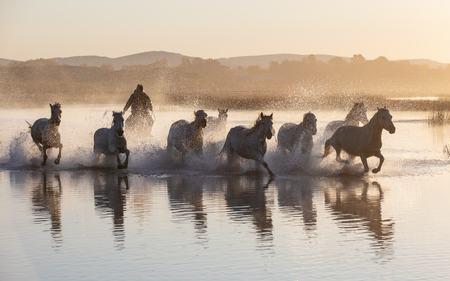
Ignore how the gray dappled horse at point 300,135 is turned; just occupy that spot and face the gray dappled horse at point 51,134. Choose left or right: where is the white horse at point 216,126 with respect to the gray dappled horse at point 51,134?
right

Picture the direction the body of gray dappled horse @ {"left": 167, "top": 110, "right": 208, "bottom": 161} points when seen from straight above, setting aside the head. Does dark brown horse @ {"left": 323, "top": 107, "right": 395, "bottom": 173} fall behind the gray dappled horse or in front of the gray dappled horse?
in front

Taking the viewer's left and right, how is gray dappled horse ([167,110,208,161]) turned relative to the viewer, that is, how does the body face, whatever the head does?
facing the viewer and to the right of the viewer

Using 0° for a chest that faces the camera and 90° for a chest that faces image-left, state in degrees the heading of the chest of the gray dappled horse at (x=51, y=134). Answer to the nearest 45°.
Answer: approximately 315°

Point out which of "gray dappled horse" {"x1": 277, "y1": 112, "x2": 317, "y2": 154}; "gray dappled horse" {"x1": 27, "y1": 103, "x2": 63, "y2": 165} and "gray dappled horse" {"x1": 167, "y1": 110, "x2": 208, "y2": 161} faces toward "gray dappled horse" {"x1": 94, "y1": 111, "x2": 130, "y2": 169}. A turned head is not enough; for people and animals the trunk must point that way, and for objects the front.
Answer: "gray dappled horse" {"x1": 27, "y1": 103, "x2": 63, "y2": 165}

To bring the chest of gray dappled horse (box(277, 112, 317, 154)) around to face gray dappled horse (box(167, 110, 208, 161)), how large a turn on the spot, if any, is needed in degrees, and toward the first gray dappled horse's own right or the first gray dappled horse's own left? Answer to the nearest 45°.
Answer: approximately 135° to the first gray dappled horse's own right

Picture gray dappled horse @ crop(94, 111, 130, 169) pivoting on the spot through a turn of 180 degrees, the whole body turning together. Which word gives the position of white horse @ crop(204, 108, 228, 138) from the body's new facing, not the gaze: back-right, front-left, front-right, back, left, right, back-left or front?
right
